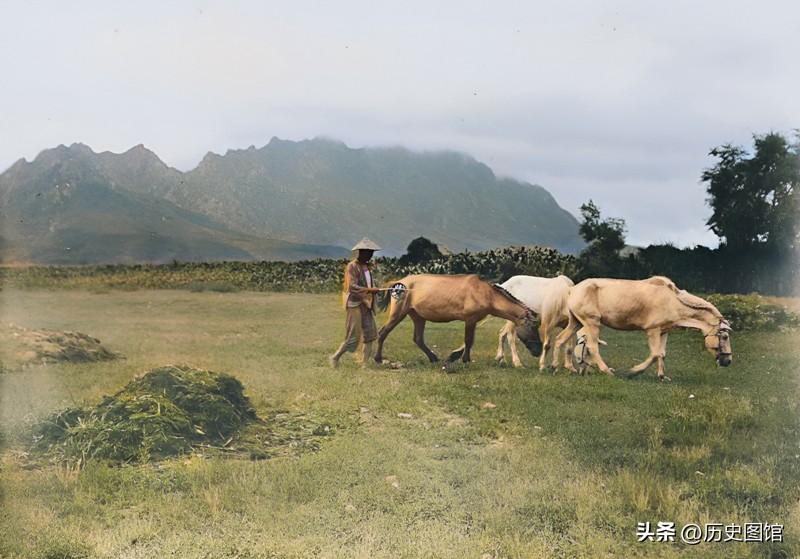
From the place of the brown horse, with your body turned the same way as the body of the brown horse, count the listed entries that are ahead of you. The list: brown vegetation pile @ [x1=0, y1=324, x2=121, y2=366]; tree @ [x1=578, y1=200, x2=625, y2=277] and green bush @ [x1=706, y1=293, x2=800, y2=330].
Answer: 2

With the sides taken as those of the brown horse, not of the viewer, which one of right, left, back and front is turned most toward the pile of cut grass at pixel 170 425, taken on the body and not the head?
right

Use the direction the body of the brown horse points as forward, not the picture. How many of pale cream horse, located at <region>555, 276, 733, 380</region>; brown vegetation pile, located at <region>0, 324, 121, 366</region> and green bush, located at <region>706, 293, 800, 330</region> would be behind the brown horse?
1

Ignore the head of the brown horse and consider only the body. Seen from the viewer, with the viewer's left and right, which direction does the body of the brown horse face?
facing to the right of the viewer

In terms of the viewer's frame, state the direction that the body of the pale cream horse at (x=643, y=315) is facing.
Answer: to the viewer's right

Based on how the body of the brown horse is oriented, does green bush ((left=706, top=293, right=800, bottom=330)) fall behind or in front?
in front

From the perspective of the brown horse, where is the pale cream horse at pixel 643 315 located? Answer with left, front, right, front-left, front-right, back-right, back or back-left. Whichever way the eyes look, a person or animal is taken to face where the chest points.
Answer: front
